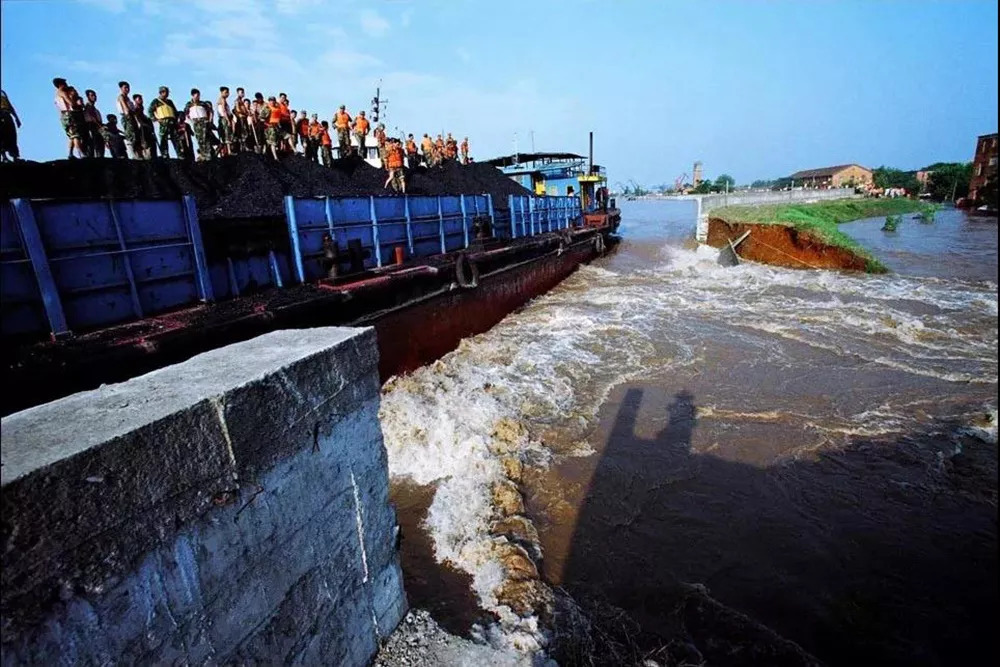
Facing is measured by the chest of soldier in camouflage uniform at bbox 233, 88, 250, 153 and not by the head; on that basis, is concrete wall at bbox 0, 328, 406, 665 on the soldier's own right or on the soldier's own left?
on the soldier's own right

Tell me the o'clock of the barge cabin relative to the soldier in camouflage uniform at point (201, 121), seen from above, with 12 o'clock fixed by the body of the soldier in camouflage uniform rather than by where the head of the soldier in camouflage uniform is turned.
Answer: The barge cabin is roughly at 8 o'clock from the soldier in camouflage uniform.

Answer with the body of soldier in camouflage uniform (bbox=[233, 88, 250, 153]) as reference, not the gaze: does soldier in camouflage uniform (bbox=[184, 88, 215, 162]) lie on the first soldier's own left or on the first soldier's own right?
on the first soldier's own right

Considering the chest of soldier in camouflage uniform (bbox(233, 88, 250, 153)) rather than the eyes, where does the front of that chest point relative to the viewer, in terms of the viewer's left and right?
facing the viewer and to the right of the viewer

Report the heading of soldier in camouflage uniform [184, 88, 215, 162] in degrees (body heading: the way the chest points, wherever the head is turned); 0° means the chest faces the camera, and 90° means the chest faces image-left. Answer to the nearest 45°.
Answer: approximately 0°

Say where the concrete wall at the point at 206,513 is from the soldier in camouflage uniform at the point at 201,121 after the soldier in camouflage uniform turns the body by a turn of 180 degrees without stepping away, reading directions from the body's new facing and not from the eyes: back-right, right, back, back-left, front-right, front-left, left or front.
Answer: back
